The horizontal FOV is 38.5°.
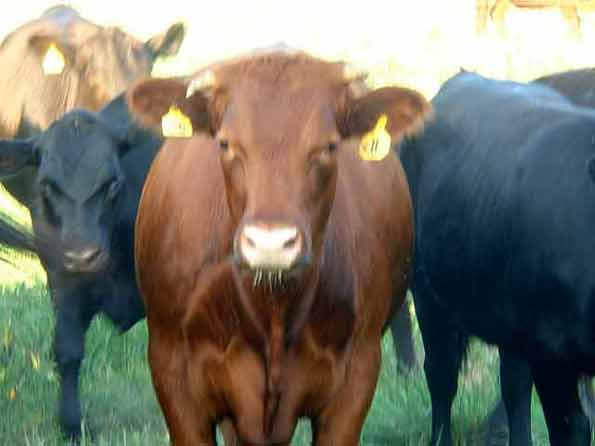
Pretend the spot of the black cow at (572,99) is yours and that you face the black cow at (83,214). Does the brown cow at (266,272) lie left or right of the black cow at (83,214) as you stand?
left

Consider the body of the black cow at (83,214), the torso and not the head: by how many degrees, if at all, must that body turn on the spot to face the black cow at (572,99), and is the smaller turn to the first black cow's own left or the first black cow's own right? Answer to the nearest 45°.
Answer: approximately 90° to the first black cow's own left

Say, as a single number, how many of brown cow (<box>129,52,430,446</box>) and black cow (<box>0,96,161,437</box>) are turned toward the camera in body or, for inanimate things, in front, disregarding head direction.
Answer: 2

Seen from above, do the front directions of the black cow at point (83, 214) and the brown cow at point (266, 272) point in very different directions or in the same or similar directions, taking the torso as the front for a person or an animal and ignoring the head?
same or similar directions

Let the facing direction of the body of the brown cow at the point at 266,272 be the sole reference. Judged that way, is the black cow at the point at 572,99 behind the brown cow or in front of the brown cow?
behind

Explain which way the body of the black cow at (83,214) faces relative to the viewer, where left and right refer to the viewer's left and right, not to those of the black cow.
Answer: facing the viewer

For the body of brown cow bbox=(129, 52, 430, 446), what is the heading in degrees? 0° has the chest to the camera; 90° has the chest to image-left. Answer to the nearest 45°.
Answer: approximately 0°
